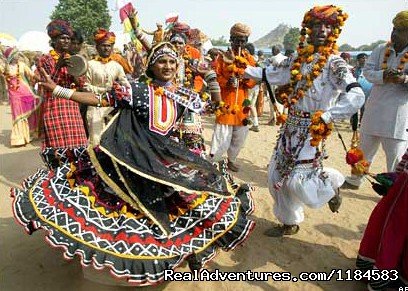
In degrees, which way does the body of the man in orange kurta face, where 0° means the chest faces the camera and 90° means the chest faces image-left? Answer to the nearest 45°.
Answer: approximately 0°

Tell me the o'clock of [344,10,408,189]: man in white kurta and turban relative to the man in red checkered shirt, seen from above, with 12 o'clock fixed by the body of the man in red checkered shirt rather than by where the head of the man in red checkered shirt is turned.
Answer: The man in white kurta and turban is roughly at 11 o'clock from the man in red checkered shirt.

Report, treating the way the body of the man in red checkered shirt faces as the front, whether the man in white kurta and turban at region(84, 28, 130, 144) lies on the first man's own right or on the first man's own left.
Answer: on the first man's own left

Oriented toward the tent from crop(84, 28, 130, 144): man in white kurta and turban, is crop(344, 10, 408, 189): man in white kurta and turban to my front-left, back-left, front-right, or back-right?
back-right

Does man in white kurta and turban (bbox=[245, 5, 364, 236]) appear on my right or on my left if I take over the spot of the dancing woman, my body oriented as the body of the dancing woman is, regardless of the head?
on my left

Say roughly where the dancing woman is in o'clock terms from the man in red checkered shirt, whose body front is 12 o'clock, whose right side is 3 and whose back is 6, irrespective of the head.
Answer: The dancing woman is roughly at 1 o'clock from the man in red checkered shirt.

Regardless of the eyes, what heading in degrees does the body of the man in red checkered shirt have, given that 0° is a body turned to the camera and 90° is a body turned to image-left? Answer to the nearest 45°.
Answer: approximately 315°

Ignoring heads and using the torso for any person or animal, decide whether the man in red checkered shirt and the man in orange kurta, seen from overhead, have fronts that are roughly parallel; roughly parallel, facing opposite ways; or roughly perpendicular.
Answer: roughly parallel
